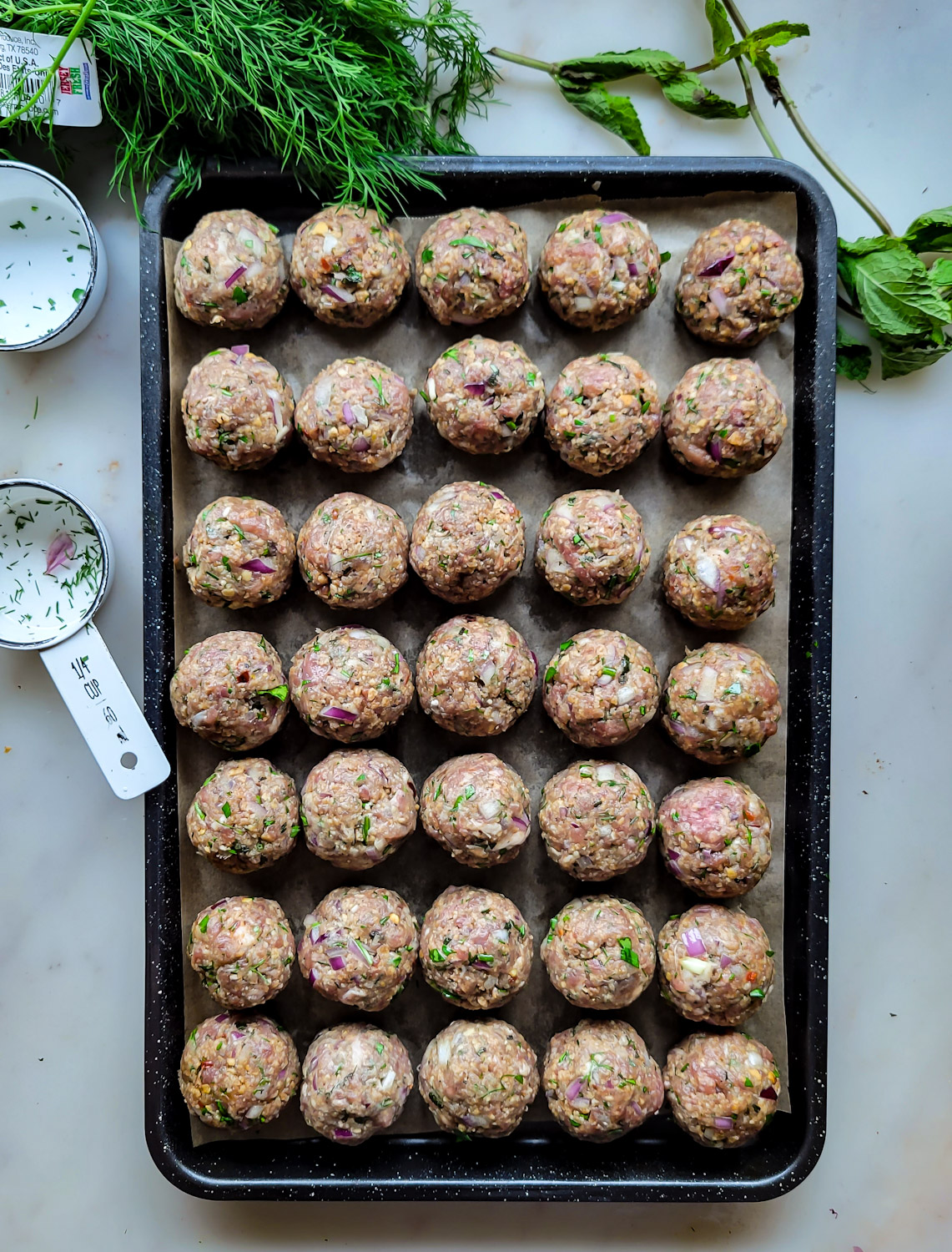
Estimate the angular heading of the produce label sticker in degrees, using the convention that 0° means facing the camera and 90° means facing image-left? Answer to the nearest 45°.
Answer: approximately 0°

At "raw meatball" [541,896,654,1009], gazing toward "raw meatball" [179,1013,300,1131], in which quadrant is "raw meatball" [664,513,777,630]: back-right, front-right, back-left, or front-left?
back-right
